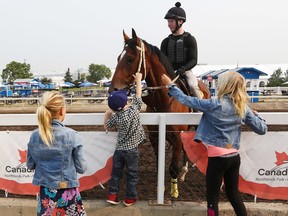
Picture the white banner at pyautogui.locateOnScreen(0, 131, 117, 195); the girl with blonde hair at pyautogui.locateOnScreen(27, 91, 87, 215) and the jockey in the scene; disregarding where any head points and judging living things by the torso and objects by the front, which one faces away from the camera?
the girl with blonde hair

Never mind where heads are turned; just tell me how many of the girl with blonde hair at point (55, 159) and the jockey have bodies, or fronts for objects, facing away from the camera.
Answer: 1

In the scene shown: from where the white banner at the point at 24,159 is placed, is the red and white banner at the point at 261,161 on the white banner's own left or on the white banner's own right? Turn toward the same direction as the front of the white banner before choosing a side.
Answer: on the white banner's own left

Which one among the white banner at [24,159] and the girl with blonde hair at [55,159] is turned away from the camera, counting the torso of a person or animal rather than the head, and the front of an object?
the girl with blonde hair

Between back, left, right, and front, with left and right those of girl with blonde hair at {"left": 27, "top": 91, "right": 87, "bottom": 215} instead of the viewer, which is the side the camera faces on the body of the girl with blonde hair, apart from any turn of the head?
back

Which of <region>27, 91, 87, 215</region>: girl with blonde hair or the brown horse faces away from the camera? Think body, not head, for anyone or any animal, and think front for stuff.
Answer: the girl with blonde hair

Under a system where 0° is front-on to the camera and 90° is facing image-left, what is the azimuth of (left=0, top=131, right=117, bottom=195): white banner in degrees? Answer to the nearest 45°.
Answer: approximately 0°

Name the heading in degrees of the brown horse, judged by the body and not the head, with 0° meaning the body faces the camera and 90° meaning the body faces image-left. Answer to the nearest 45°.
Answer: approximately 45°

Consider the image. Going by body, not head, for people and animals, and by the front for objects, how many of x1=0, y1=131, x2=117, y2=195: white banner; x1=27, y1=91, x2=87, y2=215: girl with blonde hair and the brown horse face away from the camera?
1

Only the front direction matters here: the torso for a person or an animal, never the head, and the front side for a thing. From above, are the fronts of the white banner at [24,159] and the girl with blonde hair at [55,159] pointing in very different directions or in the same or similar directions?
very different directions

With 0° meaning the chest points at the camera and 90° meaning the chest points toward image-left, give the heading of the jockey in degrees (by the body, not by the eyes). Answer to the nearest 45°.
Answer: approximately 45°
